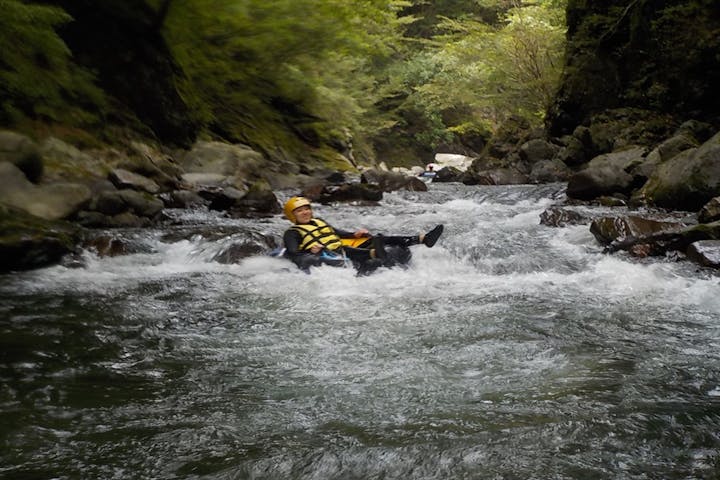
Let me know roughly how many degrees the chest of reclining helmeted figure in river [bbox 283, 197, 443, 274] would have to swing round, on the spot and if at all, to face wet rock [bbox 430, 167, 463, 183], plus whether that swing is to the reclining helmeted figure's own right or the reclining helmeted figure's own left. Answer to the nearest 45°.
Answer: approximately 135° to the reclining helmeted figure's own left

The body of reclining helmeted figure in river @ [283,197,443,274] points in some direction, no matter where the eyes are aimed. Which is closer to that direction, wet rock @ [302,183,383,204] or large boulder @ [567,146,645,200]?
the large boulder

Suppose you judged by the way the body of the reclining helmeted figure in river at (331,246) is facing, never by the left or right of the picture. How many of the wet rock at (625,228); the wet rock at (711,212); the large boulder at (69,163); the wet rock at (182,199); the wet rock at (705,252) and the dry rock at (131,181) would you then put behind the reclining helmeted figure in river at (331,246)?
3

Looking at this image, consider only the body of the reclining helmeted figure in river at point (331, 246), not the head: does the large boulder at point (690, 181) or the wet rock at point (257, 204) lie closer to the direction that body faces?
the large boulder

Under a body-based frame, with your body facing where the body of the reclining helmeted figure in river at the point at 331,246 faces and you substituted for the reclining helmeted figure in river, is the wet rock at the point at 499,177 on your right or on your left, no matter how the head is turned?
on your left

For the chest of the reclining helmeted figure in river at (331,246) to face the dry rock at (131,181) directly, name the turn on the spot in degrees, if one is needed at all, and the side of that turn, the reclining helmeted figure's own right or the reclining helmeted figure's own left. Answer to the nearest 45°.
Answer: approximately 180°

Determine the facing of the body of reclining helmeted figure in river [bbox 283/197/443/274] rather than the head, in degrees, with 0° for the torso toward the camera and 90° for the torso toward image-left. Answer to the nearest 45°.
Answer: approximately 315°

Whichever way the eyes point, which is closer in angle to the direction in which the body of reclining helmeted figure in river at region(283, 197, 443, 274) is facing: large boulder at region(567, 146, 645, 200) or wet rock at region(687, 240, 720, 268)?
the wet rock

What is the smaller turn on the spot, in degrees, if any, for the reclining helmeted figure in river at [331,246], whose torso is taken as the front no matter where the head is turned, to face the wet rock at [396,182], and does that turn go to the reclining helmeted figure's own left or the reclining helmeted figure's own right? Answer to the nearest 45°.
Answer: approximately 135° to the reclining helmeted figure's own left

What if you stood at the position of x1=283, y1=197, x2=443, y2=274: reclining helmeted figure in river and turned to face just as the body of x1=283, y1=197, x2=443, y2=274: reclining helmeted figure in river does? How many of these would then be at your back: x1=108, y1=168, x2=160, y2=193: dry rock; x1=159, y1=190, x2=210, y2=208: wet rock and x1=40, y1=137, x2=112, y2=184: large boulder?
3

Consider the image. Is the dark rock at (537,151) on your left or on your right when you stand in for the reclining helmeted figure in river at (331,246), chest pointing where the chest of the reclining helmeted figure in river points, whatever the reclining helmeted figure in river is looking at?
on your left

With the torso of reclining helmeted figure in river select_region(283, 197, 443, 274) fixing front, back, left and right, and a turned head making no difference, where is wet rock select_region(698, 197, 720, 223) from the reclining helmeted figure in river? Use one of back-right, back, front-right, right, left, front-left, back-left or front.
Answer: front-left

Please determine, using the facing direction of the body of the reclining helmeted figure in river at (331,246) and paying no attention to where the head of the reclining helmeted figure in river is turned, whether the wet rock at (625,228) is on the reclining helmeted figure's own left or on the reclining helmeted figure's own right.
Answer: on the reclining helmeted figure's own left
